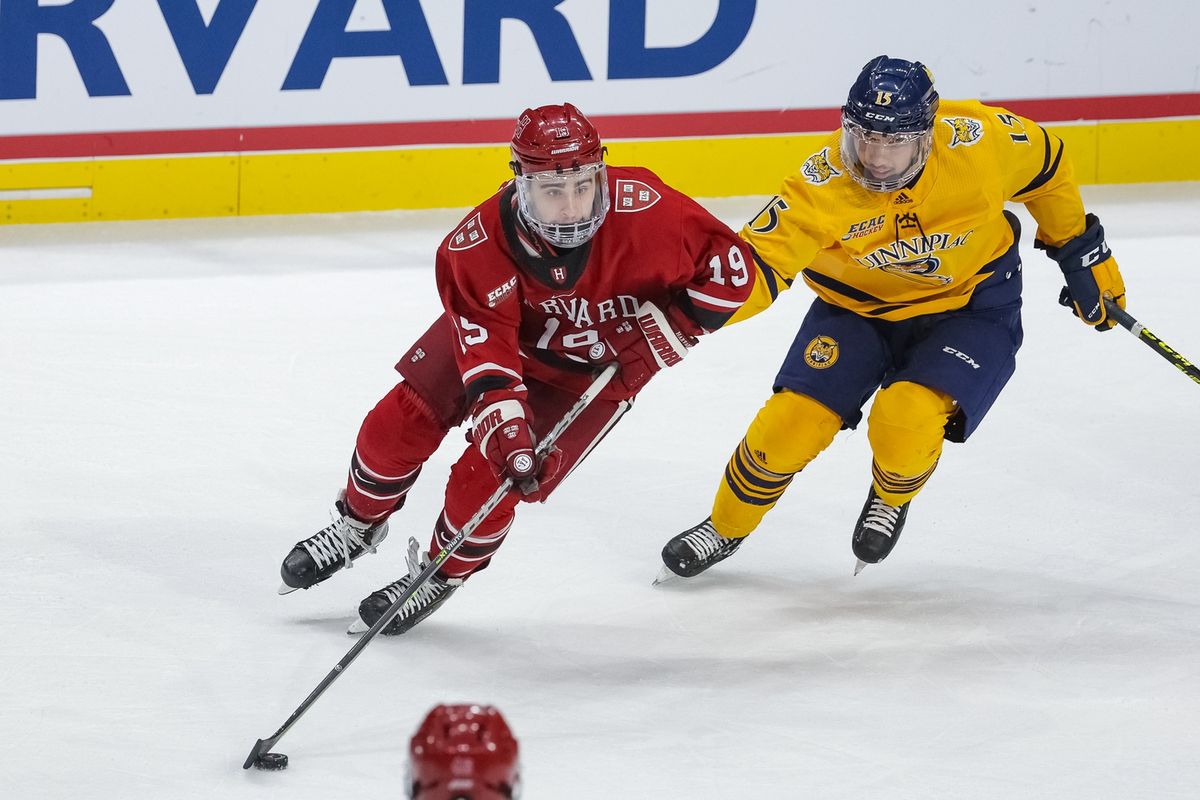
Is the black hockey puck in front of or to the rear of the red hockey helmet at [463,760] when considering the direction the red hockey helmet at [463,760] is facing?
in front

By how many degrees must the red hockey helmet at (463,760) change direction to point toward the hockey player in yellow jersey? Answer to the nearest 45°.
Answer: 0° — it already faces them

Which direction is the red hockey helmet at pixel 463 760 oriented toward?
away from the camera

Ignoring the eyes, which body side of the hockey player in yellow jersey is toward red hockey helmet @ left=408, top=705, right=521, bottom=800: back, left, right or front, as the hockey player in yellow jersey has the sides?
front

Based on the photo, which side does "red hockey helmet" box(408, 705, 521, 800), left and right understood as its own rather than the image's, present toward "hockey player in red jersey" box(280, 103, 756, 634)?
front

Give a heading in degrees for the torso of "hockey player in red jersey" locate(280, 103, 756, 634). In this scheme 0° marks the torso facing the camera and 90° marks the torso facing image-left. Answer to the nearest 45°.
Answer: approximately 0°

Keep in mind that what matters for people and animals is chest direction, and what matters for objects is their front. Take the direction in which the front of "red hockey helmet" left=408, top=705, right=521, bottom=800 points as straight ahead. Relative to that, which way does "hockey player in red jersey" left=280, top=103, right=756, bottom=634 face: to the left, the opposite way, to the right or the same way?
the opposite way

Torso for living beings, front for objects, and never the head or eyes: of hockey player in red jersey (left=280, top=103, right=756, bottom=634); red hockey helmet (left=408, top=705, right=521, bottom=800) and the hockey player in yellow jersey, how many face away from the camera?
1

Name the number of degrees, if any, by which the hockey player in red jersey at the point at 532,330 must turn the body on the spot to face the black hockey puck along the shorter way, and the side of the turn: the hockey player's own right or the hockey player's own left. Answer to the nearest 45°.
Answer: approximately 45° to the hockey player's own right
